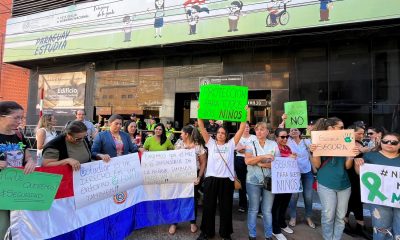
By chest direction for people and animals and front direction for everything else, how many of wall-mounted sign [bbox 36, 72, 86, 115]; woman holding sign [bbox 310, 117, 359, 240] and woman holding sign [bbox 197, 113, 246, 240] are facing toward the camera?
3

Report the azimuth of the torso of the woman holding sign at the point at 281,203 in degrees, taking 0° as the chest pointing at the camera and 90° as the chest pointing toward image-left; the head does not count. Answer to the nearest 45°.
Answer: approximately 315°

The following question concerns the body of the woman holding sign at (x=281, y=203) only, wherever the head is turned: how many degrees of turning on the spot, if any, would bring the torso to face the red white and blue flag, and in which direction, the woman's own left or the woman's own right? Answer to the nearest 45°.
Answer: approximately 90° to the woman's own right

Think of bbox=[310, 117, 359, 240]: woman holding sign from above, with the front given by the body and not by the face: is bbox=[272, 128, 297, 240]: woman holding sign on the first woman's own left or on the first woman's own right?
on the first woman's own right

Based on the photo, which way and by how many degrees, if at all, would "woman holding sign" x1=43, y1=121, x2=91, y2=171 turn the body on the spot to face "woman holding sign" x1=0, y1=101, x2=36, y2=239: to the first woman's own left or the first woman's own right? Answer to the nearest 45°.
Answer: approximately 90° to the first woman's own right

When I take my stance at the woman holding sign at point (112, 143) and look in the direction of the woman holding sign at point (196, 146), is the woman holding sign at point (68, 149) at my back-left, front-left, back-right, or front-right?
back-right

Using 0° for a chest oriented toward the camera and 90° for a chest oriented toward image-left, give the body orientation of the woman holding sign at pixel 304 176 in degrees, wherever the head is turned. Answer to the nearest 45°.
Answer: approximately 0°

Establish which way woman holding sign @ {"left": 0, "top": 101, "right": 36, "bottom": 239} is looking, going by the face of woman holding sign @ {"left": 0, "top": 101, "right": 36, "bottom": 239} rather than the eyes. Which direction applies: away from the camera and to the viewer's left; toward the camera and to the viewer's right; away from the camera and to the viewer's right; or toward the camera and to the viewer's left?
toward the camera and to the viewer's right

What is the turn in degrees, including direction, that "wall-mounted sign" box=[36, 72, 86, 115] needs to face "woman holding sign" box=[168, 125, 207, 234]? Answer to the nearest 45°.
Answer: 0° — it already faces them

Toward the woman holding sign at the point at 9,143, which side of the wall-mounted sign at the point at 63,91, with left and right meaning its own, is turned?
front

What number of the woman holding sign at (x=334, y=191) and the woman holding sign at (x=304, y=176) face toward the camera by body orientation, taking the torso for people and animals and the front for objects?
2
